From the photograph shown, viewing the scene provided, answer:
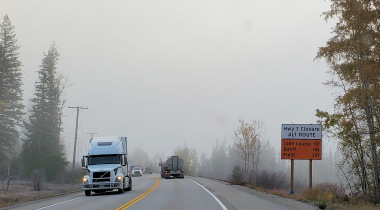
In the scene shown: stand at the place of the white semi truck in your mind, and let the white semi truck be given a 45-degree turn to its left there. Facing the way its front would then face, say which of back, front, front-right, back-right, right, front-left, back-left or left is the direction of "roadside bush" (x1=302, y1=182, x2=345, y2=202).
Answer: front

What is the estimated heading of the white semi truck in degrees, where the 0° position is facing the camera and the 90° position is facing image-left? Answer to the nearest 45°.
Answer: approximately 0°
